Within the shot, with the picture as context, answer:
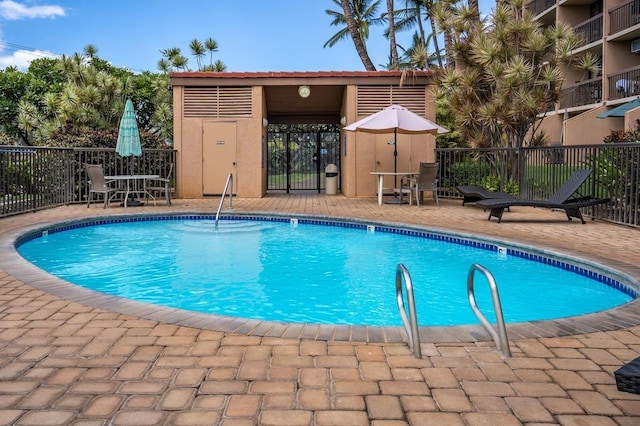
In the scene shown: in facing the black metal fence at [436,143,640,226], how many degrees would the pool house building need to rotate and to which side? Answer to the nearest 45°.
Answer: approximately 45° to its left

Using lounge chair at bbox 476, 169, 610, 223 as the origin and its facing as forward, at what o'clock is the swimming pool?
The swimming pool is roughly at 10 o'clock from the lounge chair.

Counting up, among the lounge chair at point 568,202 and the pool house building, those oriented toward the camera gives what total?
1

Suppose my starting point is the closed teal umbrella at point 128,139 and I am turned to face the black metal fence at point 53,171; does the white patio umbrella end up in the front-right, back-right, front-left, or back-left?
back-left

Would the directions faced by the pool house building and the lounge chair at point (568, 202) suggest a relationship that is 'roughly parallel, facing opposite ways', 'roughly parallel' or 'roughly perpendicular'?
roughly perpendicular

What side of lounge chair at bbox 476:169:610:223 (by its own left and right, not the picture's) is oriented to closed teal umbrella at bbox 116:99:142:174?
front

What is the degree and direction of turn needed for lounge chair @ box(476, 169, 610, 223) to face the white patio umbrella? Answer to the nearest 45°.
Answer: approximately 45° to its right

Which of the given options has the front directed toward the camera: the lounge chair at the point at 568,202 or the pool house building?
the pool house building

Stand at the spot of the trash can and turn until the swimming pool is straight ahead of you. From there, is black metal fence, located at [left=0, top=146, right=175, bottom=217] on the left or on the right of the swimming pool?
right

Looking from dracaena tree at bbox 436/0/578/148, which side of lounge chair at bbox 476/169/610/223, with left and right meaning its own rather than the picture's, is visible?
right

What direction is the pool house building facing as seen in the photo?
toward the camera

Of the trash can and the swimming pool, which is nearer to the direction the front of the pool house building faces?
the swimming pool

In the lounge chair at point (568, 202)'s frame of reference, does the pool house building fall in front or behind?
in front

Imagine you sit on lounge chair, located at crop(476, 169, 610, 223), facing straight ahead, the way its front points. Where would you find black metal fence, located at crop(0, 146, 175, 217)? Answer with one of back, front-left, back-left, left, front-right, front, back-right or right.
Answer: front

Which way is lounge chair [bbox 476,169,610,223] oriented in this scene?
to the viewer's left

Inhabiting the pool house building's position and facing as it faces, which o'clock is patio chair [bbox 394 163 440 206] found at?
The patio chair is roughly at 10 o'clock from the pool house building.
